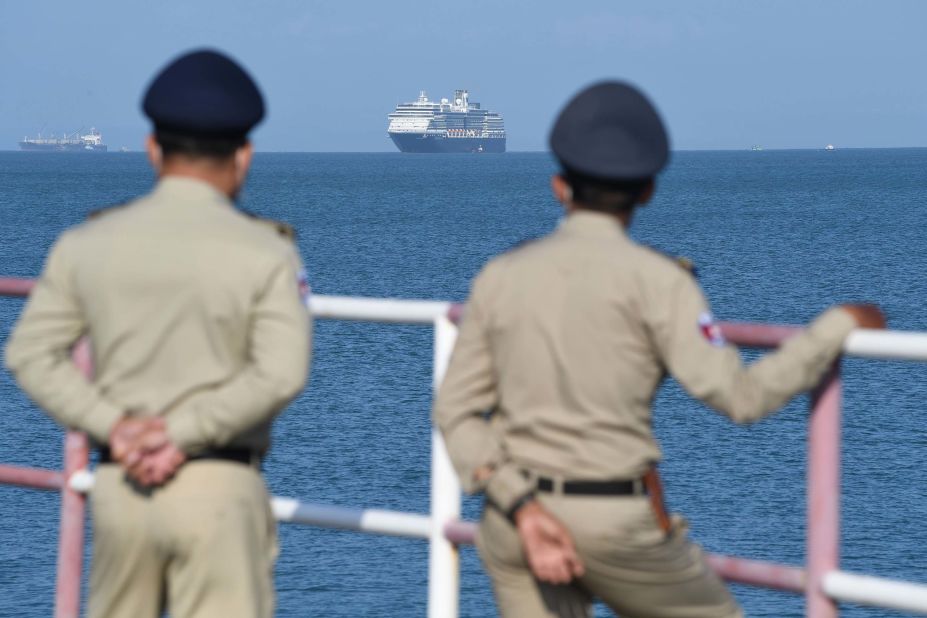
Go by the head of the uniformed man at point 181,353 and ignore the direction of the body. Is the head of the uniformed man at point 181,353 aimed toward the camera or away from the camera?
away from the camera

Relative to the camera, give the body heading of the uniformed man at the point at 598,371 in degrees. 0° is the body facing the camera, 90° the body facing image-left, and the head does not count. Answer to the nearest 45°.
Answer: approximately 180°

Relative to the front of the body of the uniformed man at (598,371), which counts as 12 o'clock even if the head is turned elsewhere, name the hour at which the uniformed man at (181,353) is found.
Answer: the uniformed man at (181,353) is roughly at 9 o'clock from the uniformed man at (598,371).

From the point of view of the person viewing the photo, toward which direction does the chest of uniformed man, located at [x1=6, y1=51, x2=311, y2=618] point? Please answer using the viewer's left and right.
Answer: facing away from the viewer

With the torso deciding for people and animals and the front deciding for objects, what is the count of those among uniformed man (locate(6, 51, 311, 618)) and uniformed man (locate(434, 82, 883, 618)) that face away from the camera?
2

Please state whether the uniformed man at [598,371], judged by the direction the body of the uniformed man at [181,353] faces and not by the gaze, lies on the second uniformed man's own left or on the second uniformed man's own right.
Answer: on the second uniformed man's own right
